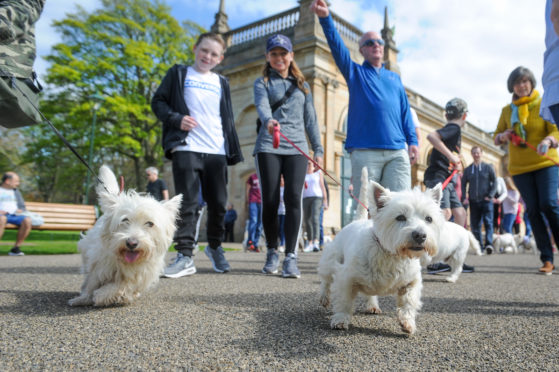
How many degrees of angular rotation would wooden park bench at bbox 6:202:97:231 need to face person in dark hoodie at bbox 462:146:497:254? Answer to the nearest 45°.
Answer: approximately 45° to its left

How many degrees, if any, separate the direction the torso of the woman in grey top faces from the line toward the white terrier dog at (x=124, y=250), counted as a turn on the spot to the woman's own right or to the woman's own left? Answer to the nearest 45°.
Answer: approximately 45° to the woman's own right

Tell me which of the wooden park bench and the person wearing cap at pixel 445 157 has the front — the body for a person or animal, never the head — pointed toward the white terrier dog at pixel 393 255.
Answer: the wooden park bench

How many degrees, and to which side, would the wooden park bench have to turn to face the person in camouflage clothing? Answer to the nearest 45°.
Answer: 0° — it already faces them

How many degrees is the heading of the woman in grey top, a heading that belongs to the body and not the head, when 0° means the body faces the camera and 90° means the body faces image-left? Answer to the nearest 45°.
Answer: approximately 0°

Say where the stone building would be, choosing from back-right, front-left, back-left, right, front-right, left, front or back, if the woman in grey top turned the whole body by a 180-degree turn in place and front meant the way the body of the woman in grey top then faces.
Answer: front

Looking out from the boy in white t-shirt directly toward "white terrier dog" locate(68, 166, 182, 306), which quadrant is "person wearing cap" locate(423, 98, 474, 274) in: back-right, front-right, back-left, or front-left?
back-left

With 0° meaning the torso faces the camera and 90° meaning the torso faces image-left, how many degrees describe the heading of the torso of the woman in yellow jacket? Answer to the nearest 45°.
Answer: approximately 0°

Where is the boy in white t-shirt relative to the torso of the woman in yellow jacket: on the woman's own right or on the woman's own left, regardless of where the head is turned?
on the woman's own right
